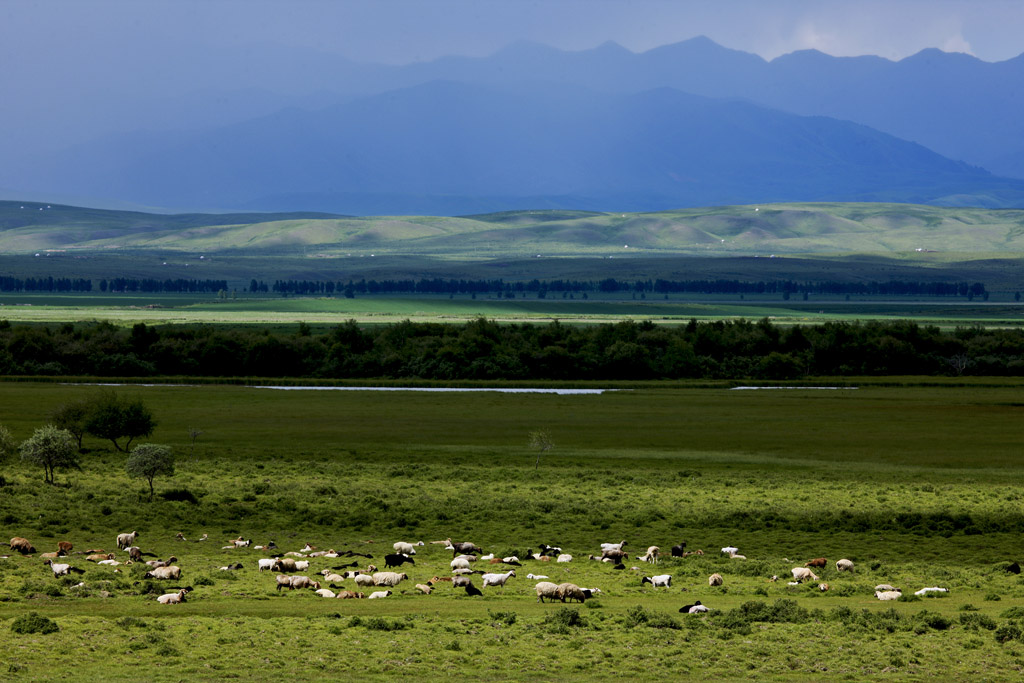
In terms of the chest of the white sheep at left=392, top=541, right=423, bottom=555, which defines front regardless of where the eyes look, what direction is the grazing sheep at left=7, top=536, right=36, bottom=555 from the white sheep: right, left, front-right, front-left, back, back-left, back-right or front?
back

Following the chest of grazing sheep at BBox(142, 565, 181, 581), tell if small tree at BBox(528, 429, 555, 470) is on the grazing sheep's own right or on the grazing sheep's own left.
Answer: on the grazing sheep's own right

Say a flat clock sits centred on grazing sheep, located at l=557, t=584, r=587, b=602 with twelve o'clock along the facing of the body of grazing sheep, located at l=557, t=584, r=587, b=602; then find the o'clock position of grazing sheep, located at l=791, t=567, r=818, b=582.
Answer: grazing sheep, located at l=791, t=567, r=818, b=582 is roughly at 11 o'clock from grazing sheep, located at l=557, t=584, r=587, b=602.

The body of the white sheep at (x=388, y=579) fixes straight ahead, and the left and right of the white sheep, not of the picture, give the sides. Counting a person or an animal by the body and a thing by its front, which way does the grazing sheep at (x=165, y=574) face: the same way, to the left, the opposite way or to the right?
the opposite way

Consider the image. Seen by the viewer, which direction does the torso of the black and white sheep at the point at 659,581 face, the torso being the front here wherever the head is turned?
to the viewer's left

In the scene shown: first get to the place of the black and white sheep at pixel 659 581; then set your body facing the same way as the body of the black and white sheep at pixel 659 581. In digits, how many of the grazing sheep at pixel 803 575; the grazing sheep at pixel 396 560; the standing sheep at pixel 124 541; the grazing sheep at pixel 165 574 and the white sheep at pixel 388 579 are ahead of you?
4

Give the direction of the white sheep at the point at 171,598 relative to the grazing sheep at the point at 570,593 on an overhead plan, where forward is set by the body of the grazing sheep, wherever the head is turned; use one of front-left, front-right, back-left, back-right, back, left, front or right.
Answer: back

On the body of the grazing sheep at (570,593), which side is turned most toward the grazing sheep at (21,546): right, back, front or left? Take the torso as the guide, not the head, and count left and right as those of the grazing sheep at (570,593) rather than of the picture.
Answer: back

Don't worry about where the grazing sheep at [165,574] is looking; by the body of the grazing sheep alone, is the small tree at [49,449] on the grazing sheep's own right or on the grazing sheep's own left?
on the grazing sheep's own right

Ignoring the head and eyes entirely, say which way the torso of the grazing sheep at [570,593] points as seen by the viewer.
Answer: to the viewer's right

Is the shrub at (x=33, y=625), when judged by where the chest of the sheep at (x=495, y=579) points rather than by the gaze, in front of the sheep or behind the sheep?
behind

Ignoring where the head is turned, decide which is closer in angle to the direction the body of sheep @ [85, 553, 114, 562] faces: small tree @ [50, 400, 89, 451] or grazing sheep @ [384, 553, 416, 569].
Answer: the grazing sheep
